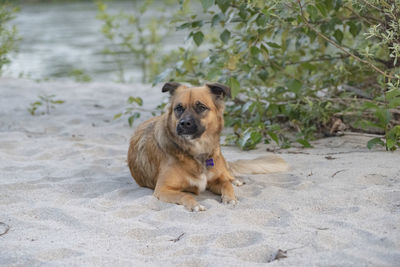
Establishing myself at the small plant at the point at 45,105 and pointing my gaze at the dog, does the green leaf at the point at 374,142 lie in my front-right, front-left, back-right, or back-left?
front-left

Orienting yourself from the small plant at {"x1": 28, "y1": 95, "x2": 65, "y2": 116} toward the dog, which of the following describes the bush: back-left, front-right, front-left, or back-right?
front-left
